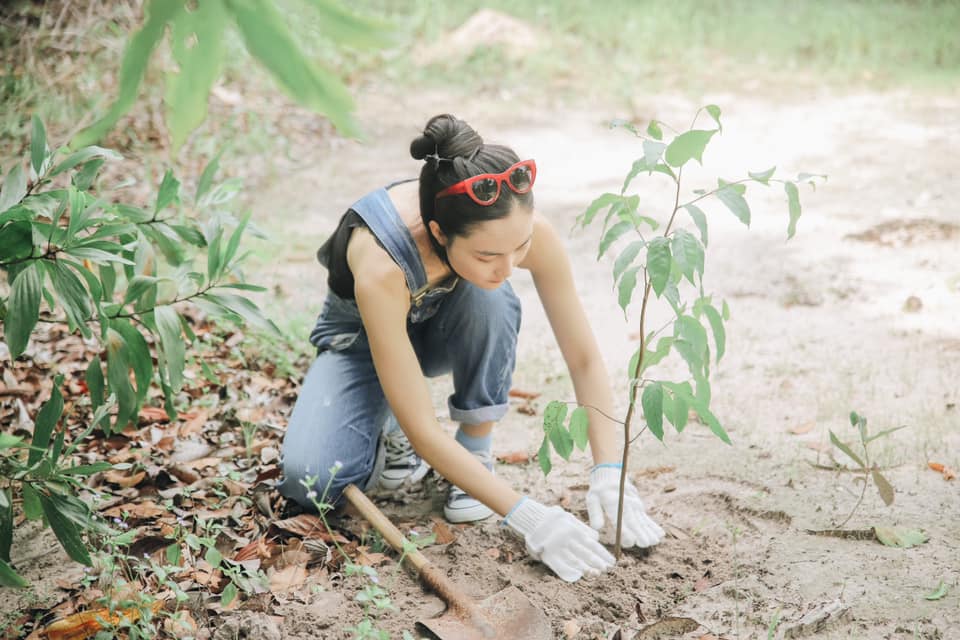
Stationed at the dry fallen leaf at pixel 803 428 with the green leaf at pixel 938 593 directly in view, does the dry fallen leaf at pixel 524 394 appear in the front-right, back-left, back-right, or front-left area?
back-right

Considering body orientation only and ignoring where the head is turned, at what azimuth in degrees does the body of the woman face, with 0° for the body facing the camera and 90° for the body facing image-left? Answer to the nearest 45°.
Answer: approximately 315°

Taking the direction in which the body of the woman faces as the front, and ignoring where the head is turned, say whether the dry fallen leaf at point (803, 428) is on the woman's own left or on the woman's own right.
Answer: on the woman's own left

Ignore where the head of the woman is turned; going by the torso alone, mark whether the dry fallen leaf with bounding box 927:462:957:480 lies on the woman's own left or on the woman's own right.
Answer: on the woman's own left
